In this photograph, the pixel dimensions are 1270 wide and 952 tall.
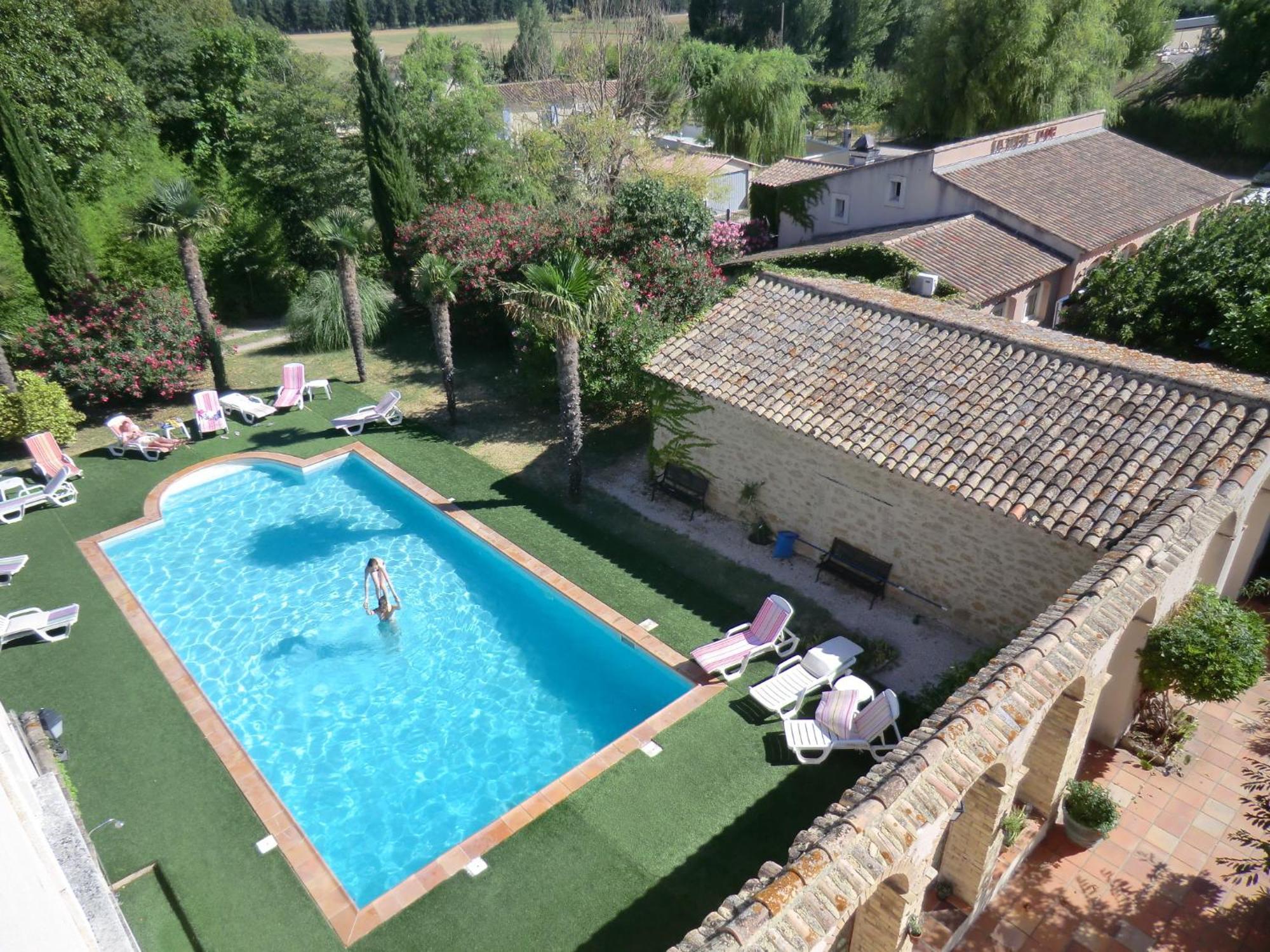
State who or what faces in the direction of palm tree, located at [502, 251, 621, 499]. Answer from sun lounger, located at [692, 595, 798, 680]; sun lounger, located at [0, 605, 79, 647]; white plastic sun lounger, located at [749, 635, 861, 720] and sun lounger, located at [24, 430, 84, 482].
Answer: sun lounger, located at [24, 430, 84, 482]

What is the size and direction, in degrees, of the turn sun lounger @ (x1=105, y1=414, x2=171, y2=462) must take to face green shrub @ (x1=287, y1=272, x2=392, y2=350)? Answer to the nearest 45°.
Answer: approximately 90° to its left

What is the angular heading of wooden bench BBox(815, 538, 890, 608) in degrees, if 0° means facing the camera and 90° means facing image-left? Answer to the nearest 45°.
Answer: approximately 45°

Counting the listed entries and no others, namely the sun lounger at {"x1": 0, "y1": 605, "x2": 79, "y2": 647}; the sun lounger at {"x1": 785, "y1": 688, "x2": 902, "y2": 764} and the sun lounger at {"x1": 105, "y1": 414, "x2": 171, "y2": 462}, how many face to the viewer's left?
2

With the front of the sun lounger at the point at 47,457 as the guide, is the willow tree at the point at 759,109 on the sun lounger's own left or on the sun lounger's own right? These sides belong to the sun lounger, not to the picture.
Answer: on the sun lounger's own left

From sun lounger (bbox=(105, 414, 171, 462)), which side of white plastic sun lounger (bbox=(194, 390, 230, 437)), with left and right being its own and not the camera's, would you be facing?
right

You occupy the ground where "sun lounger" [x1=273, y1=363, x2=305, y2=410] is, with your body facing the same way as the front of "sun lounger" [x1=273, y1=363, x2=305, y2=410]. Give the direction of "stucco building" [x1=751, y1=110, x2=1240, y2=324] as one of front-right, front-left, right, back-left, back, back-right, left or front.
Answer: back-left

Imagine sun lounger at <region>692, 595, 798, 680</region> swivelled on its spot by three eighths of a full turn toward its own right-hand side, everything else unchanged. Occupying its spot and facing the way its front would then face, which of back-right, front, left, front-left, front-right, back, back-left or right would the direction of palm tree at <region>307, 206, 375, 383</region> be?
front-left

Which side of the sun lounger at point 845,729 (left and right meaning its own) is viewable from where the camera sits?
left

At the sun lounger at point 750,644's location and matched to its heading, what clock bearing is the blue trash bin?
The blue trash bin is roughly at 5 o'clock from the sun lounger.

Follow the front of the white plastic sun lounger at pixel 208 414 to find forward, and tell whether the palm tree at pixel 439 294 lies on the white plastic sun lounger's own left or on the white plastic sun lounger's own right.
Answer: on the white plastic sun lounger's own left
